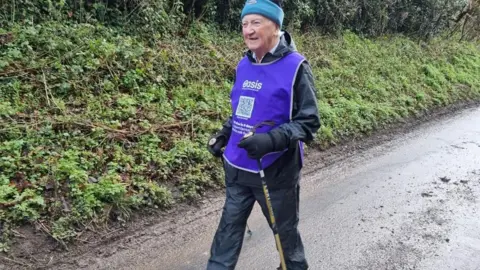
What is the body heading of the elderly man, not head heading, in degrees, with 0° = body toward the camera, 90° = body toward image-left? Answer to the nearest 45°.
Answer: approximately 45°

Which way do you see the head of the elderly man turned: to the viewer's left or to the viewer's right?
to the viewer's left
